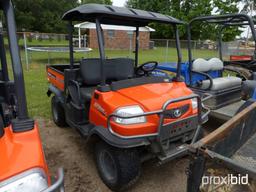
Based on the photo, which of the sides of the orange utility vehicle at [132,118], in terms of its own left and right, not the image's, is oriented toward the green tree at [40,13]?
back

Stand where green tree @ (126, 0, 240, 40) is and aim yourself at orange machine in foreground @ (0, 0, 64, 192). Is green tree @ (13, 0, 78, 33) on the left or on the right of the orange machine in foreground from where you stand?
right

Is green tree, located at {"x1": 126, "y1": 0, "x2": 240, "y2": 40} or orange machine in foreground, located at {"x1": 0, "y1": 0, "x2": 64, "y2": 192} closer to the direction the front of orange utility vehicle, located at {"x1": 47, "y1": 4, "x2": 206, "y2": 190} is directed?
the orange machine in foreground

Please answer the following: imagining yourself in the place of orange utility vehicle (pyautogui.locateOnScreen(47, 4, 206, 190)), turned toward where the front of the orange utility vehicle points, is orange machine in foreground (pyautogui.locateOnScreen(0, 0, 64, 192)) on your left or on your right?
on your right

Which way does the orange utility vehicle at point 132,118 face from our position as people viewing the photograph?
facing the viewer and to the right of the viewer

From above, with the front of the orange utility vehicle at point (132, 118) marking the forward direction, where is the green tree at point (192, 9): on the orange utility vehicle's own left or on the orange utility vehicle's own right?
on the orange utility vehicle's own left

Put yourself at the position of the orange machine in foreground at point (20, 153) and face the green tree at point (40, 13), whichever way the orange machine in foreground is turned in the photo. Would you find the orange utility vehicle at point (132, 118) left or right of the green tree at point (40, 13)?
right

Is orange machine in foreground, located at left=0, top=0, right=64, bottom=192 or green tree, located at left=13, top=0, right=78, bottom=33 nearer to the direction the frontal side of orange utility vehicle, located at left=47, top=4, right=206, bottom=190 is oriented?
the orange machine in foreground

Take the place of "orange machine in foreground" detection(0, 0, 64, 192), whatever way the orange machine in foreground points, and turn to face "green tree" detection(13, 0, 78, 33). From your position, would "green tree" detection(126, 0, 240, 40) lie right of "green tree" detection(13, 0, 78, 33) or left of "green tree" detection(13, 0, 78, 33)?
right
